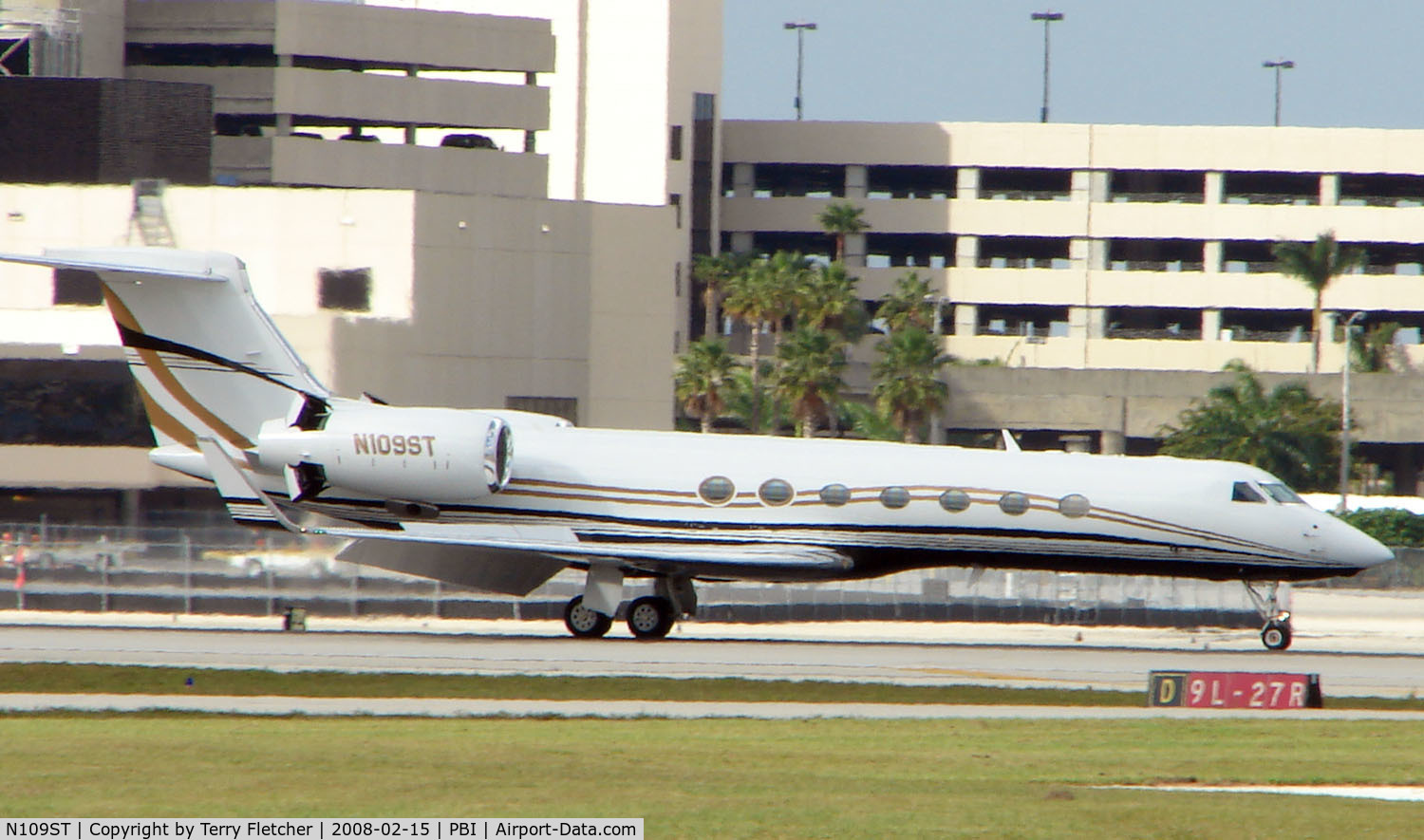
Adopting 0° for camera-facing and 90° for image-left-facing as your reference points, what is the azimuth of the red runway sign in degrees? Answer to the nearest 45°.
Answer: approximately 0°

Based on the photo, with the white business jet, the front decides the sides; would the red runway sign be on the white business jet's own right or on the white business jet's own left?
on the white business jet's own right

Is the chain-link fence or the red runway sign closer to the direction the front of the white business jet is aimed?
the red runway sign

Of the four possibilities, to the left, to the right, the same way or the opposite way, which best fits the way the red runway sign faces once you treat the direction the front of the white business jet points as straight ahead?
to the right

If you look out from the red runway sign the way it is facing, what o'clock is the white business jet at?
The white business jet is roughly at 4 o'clock from the red runway sign.

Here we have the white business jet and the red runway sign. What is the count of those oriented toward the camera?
1

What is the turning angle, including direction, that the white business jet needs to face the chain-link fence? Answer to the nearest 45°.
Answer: approximately 135° to its left

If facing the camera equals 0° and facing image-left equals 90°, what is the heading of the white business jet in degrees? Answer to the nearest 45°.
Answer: approximately 270°
